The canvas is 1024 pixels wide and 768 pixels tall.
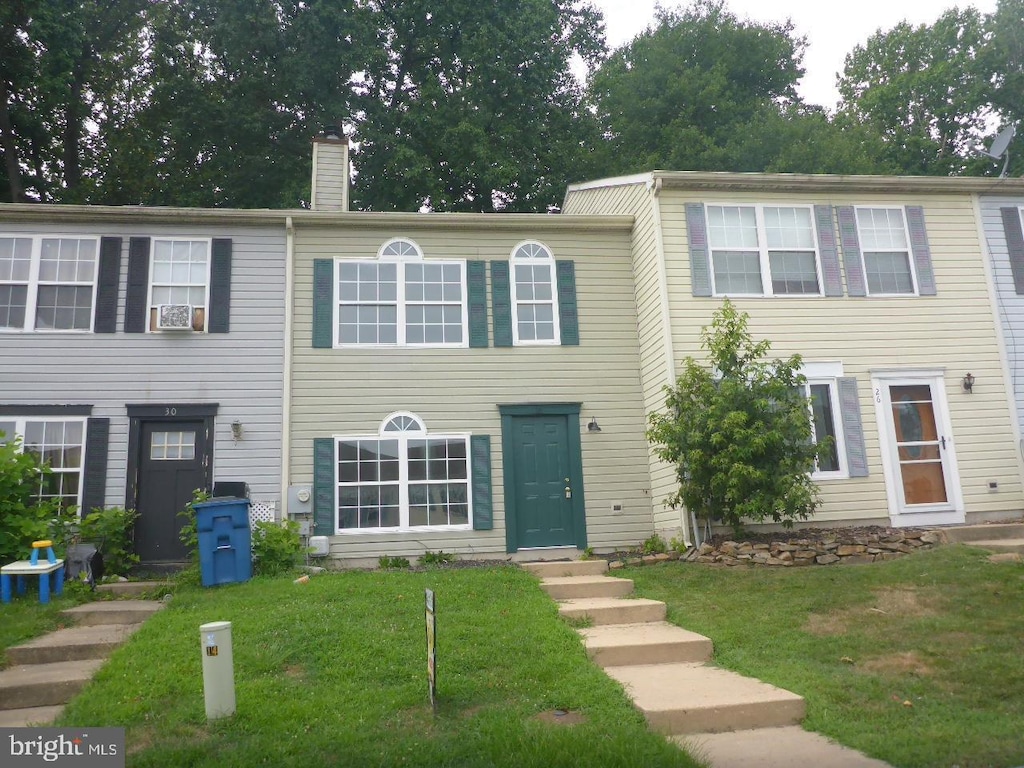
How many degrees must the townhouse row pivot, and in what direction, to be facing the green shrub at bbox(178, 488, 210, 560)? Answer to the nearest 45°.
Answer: approximately 90° to its right

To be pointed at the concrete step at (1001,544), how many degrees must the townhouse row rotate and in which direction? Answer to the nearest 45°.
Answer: approximately 90° to its left

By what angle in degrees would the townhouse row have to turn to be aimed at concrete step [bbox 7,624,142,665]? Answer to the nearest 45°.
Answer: approximately 45° to its right

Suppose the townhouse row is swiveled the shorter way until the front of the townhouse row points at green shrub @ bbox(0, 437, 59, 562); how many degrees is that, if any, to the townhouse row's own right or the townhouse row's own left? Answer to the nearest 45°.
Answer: approximately 90° to the townhouse row's own right

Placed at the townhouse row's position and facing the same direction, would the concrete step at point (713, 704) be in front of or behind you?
in front

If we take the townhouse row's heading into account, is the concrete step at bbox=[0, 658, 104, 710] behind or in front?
in front

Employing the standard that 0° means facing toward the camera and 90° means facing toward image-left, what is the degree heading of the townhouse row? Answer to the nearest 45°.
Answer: approximately 0°

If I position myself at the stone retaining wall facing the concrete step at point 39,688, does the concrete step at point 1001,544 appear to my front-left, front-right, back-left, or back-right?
back-left

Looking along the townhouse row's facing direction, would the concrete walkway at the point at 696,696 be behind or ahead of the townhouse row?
ahead

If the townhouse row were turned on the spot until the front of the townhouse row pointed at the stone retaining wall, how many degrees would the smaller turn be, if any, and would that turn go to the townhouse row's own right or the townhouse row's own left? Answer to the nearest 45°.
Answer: approximately 90° to the townhouse row's own left
